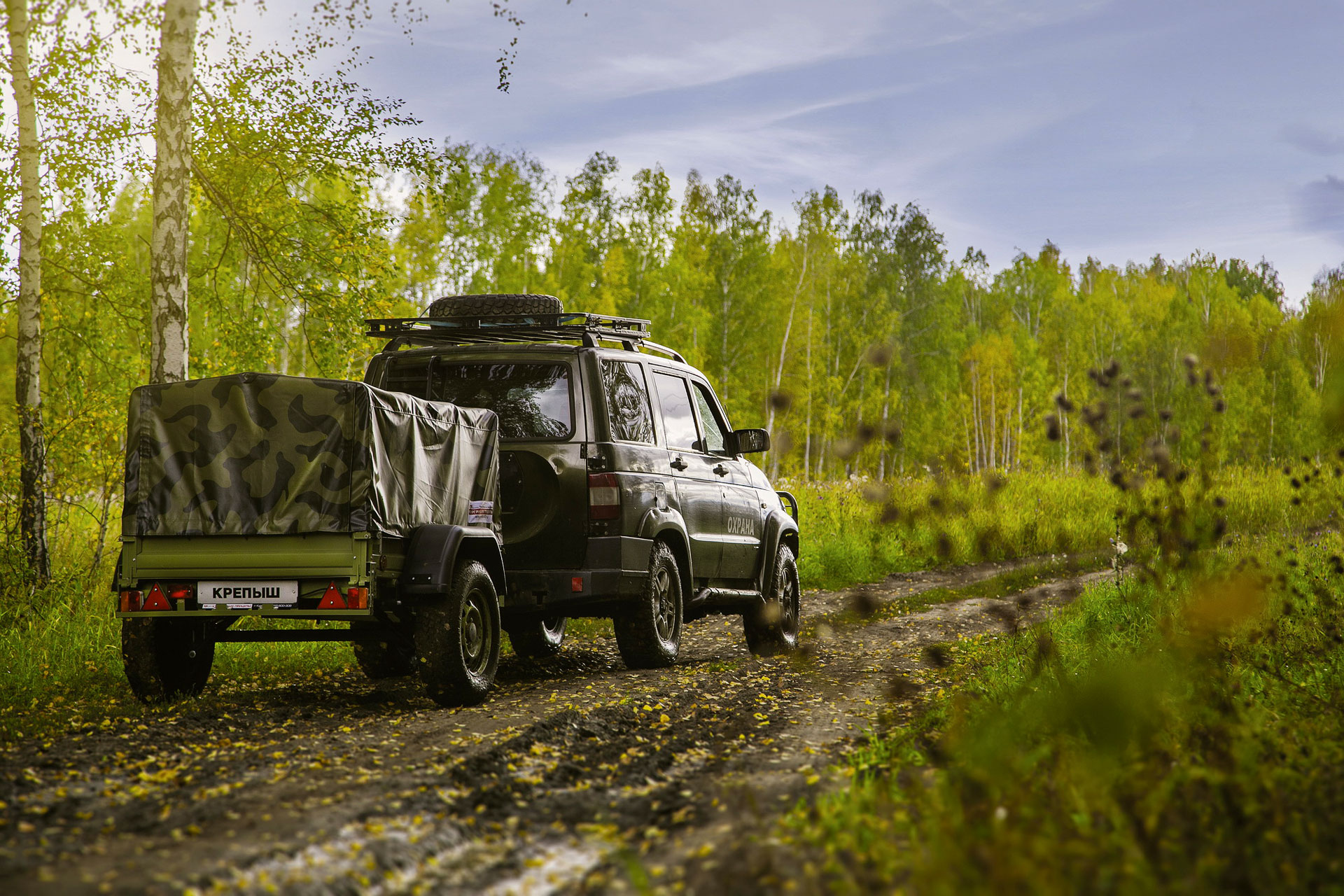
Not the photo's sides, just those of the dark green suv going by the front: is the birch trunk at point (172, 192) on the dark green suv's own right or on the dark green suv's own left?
on the dark green suv's own left

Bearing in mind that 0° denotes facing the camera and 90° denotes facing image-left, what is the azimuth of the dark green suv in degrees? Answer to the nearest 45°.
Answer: approximately 225°
